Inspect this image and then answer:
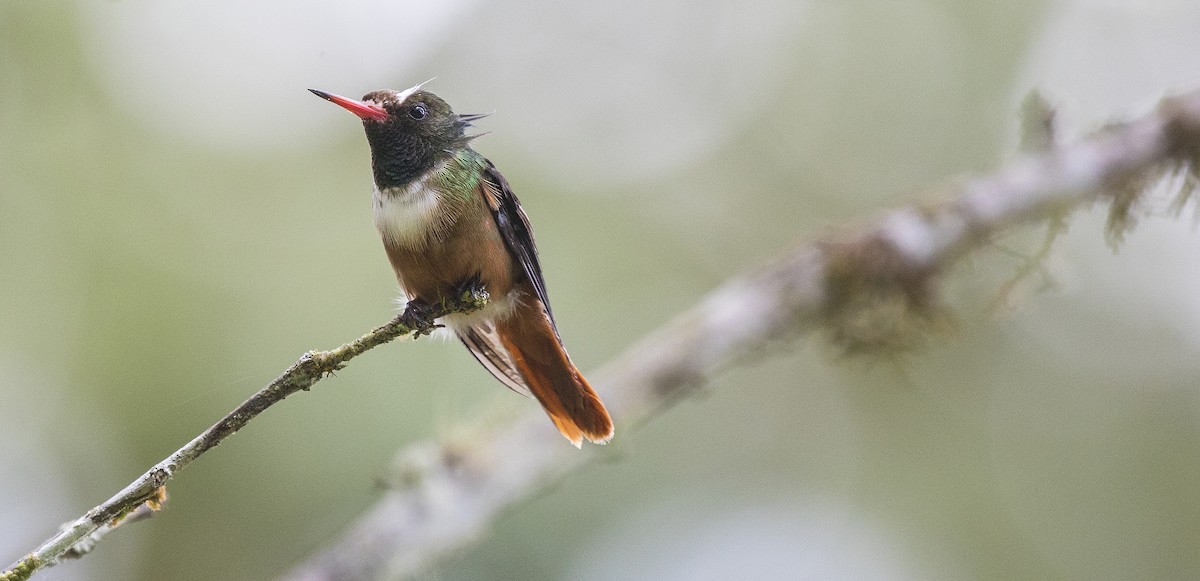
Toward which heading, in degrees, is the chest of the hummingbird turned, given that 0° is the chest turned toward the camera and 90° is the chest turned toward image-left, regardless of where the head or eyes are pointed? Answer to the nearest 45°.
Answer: approximately 45°

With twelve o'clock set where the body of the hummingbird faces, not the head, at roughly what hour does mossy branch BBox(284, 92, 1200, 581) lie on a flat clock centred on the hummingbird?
The mossy branch is roughly at 6 o'clock from the hummingbird.
